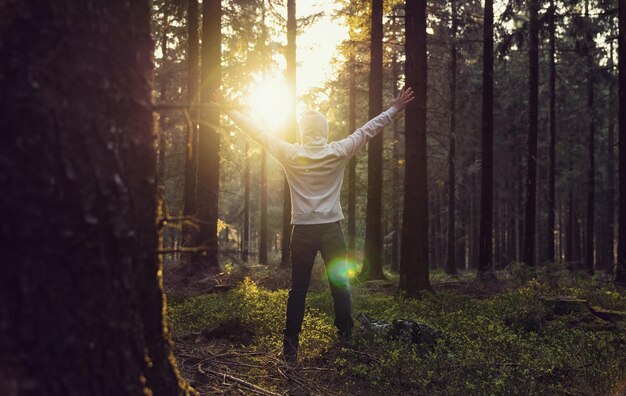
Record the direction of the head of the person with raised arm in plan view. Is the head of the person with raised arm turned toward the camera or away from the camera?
away from the camera

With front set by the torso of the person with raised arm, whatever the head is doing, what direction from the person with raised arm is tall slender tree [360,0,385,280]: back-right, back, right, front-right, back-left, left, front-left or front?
front

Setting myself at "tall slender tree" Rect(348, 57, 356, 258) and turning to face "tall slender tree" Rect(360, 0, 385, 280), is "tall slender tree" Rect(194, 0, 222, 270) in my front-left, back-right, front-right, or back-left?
front-right

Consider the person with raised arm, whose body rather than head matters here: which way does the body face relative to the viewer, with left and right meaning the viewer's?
facing away from the viewer

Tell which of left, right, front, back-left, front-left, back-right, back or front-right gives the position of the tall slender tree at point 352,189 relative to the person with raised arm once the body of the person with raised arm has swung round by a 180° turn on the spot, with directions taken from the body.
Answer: back

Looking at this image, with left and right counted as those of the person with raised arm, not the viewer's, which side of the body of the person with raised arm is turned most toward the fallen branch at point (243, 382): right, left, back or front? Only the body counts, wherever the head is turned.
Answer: back

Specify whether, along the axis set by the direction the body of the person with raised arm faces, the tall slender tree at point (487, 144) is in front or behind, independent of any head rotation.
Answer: in front

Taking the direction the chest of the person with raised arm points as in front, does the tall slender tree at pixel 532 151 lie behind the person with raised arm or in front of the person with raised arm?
in front

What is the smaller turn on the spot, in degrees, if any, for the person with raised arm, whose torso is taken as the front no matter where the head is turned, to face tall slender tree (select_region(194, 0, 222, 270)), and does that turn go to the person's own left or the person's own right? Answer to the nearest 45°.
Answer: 0° — they already face it

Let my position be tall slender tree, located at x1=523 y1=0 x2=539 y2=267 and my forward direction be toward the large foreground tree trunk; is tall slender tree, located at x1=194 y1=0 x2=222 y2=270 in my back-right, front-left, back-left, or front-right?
front-right
